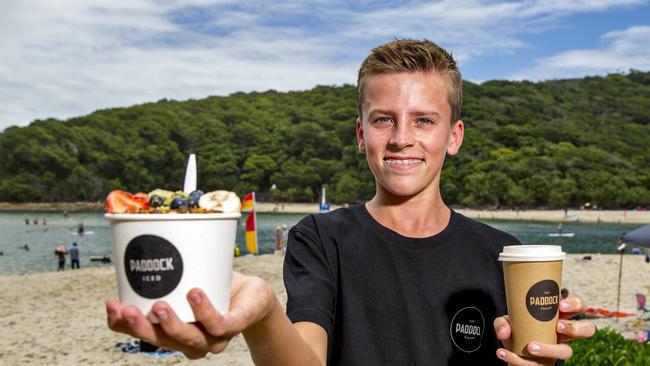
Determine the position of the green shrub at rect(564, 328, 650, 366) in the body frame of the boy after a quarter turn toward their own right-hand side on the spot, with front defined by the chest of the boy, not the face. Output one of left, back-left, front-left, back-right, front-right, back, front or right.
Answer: back-right

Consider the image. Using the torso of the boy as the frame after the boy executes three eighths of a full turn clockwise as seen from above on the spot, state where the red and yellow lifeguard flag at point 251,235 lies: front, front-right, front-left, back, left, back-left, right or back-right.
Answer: front-right

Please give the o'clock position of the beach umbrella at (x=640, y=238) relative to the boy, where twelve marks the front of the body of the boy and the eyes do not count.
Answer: The beach umbrella is roughly at 7 o'clock from the boy.

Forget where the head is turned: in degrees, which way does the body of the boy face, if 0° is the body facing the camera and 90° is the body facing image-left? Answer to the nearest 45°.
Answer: approximately 0°
